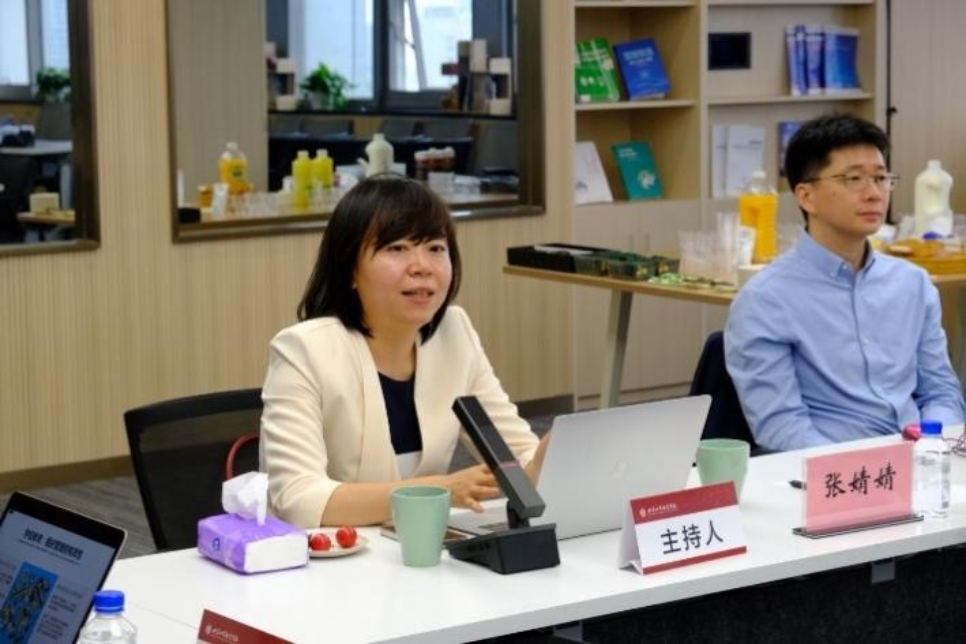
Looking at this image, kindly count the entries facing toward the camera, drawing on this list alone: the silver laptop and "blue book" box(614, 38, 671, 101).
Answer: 1

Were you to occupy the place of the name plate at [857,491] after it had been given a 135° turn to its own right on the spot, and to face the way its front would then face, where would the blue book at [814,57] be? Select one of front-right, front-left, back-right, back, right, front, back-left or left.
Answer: right

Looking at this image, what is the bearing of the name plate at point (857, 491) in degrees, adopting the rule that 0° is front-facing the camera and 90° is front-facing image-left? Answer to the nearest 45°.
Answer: approximately 315°

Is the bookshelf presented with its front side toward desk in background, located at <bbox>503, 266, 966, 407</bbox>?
yes

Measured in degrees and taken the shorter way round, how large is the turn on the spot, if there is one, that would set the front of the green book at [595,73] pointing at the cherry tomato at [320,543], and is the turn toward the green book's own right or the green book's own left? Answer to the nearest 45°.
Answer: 0° — it already faces it
